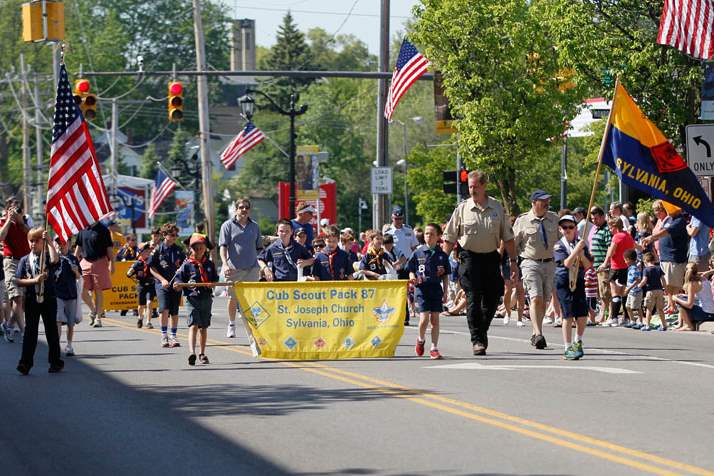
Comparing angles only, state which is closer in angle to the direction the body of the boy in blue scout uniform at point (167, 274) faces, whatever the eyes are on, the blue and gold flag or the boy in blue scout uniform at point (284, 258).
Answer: the blue and gold flag

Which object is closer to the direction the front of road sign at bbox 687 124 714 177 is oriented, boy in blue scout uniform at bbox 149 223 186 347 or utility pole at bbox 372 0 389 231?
the boy in blue scout uniform

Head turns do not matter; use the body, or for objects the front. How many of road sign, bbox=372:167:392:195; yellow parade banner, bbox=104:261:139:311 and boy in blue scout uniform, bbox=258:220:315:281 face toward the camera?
3

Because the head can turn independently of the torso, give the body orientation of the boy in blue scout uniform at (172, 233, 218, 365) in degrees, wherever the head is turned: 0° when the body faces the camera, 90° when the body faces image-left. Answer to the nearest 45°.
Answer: approximately 0°

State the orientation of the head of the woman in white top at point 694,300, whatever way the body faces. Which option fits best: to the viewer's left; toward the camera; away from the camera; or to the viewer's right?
to the viewer's left

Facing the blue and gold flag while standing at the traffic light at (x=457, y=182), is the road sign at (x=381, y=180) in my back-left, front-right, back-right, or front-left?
back-right
